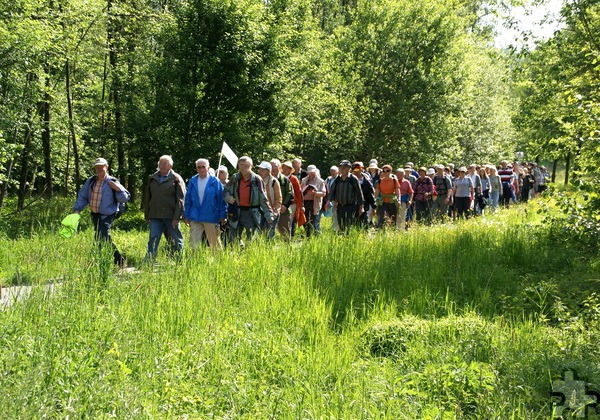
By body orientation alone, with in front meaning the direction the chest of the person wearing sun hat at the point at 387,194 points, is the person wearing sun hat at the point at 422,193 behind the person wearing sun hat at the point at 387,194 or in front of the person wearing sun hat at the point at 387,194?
behind

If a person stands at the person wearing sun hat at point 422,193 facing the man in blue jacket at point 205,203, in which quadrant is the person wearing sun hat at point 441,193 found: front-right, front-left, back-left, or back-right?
back-left

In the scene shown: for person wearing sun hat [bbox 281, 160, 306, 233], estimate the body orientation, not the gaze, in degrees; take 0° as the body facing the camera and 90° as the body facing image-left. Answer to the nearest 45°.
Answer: approximately 45°

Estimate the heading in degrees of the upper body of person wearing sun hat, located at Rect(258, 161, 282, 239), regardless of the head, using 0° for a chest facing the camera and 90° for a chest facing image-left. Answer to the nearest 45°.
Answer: approximately 45°

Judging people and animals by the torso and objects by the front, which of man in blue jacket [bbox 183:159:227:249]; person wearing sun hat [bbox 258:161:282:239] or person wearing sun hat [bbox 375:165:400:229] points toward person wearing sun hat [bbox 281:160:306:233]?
person wearing sun hat [bbox 375:165:400:229]

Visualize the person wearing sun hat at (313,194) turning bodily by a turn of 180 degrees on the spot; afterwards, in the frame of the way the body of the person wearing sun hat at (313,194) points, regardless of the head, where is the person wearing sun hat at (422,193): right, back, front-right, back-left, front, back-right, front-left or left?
front

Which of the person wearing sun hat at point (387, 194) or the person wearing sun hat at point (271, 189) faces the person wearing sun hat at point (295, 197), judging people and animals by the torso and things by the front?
the person wearing sun hat at point (387, 194)
